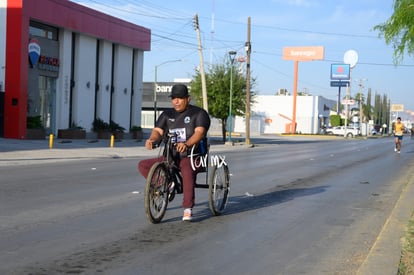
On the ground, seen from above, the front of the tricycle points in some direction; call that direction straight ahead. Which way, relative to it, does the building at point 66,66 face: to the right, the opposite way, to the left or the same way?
to the left

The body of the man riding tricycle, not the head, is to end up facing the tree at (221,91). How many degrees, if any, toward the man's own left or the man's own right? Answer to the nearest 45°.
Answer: approximately 135° to the man's own right

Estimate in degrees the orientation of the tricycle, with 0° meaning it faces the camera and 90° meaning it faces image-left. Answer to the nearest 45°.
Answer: approximately 45°

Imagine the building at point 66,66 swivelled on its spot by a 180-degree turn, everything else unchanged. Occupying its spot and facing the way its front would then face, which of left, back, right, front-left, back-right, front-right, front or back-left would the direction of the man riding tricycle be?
back-left

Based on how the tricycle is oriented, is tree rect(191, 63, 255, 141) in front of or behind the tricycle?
behind

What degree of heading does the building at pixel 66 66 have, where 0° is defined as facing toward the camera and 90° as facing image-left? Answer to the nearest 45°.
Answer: approximately 315°

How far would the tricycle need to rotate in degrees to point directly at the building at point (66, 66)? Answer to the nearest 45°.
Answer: approximately 135° to its right

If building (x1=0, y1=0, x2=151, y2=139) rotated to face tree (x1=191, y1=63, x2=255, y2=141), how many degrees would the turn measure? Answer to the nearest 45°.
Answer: approximately 90° to its left

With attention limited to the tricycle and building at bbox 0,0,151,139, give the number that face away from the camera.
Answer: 0
